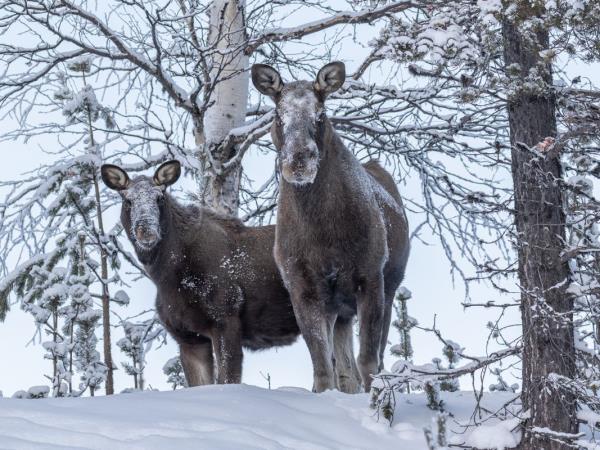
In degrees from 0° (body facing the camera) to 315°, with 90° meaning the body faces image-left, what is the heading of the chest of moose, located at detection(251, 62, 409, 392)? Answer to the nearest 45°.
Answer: approximately 0°

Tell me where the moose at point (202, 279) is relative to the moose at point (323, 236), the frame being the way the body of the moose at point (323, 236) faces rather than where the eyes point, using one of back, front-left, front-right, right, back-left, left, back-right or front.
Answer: back-right

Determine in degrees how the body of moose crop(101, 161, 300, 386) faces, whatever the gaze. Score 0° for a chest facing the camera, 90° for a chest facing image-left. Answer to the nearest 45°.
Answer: approximately 45°

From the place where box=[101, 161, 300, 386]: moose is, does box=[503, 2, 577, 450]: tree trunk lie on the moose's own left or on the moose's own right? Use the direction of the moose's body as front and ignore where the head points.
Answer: on the moose's own left

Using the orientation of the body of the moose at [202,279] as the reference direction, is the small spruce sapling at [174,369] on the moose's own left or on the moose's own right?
on the moose's own right

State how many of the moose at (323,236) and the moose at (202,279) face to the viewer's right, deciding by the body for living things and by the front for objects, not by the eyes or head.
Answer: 0

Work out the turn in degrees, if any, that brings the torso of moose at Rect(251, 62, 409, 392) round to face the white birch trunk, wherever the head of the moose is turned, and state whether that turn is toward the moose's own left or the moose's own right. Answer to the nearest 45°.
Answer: approximately 180°
